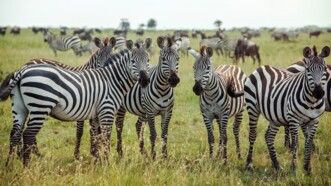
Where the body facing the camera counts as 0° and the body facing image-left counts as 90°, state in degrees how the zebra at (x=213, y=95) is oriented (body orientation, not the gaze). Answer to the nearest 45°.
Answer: approximately 45°

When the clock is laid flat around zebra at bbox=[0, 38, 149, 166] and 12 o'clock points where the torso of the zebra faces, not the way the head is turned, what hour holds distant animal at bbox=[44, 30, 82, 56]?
The distant animal is roughly at 9 o'clock from the zebra.

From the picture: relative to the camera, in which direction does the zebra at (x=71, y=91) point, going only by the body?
to the viewer's right

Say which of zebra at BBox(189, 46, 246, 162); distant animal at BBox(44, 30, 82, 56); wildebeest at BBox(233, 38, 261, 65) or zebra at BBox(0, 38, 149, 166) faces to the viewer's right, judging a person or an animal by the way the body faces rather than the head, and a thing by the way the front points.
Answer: zebra at BBox(0, 38, 149, 166)

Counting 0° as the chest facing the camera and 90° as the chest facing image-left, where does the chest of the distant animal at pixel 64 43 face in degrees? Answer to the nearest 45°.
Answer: approximately 90°

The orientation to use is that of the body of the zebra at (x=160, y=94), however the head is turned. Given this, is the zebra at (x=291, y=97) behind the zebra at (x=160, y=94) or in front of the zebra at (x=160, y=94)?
in front

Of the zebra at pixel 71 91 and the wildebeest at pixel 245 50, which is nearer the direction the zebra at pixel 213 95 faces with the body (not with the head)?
the zebra

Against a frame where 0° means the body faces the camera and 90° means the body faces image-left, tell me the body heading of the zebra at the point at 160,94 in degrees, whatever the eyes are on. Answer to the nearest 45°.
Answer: approximately 315°

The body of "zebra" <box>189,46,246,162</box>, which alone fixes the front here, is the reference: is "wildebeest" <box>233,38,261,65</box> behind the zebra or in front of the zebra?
behind

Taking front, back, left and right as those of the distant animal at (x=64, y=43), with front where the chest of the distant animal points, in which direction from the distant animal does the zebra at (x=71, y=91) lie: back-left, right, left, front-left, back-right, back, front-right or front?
left

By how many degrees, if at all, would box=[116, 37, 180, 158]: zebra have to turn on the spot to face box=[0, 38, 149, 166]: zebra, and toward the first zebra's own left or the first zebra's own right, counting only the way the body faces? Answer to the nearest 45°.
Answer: approximately 90° to the first zebra's own right
